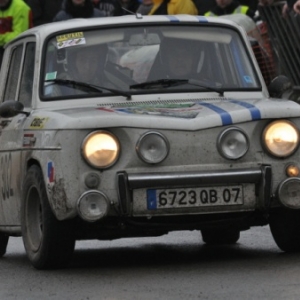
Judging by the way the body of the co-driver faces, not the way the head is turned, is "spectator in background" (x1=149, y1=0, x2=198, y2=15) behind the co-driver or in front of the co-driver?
behind

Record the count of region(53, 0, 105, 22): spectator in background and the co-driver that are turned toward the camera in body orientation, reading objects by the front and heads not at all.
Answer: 2

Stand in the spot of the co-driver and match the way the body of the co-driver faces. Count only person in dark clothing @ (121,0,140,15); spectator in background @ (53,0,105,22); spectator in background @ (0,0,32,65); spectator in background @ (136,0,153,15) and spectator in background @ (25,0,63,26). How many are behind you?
5

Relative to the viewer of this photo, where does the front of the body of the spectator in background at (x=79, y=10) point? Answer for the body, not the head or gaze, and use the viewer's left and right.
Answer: facing the viewer

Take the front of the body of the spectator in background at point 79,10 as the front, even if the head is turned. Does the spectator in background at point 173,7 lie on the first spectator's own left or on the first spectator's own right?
on the first spectator's own left

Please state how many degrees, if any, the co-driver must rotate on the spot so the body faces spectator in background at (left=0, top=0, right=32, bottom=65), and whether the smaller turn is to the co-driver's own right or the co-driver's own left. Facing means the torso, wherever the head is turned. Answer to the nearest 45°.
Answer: approximately 180°

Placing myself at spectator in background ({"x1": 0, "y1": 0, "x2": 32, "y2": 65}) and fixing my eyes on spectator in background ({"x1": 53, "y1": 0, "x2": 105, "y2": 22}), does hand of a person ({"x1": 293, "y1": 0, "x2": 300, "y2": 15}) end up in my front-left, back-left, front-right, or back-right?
front-right

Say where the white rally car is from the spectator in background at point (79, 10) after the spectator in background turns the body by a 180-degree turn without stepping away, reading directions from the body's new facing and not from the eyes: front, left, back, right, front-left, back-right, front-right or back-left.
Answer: back

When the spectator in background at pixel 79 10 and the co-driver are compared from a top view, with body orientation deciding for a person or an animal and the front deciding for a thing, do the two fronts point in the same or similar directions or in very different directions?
same or similar directions
